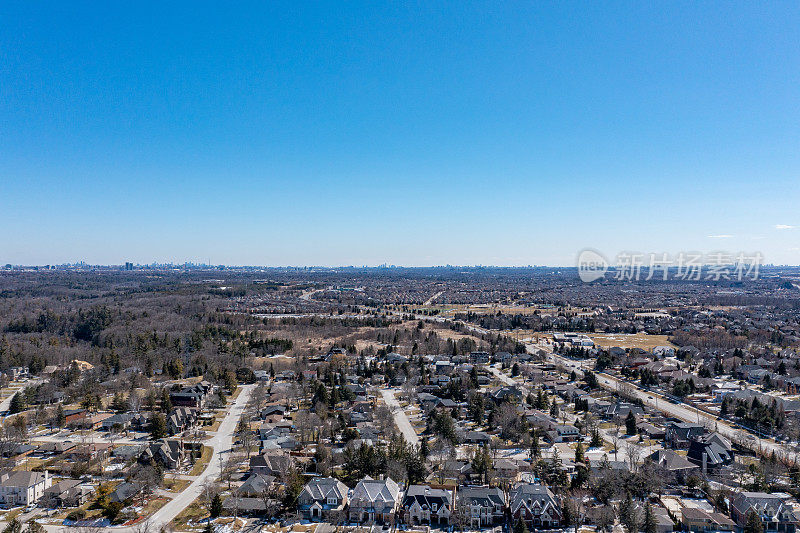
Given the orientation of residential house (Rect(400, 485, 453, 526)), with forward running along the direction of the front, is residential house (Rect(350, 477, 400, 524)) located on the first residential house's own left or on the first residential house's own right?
on the first residential house's own right

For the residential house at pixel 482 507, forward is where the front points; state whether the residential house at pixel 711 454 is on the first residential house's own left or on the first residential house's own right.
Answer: on the first residential house's own left

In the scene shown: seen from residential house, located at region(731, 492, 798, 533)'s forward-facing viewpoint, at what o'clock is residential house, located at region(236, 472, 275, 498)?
residential house, located at region(236, 472, 275, 498) is roughly at 2 o'clock from residential house, located at region(731, 492, 798, 533).

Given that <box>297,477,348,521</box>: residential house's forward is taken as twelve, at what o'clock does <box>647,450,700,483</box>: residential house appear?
<box>647,450,700,483</box>: residential house is roughly at 9 o'clock from <box>297,477,348,521</box>: residential house.

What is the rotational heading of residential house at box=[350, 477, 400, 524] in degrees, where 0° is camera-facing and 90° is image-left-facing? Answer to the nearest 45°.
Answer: approximately 0°

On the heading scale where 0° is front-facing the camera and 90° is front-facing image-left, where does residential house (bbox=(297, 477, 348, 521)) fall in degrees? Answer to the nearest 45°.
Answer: approximately 0°

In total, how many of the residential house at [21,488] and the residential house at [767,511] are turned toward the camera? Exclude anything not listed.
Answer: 2

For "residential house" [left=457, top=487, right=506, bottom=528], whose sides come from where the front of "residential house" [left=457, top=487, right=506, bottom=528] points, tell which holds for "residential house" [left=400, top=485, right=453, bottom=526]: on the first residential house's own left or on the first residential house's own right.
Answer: on the first residential house's own right

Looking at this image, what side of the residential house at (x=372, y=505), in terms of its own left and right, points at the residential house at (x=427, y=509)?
left

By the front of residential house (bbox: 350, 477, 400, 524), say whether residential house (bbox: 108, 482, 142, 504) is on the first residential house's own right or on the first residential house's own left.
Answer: on the first residential house's own right

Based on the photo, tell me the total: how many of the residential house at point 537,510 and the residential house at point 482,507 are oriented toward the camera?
2
